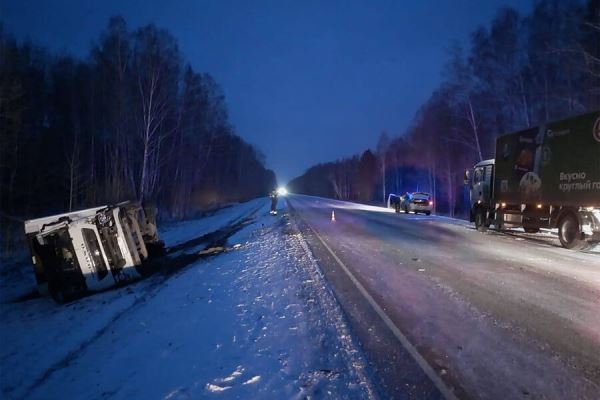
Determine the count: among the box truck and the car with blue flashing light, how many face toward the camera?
0

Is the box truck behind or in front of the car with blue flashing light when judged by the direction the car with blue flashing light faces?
behind

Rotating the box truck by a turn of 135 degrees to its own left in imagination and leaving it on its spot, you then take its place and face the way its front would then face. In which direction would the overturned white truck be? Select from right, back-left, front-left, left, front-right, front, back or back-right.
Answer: front-right

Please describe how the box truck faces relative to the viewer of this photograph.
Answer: facing away from the viewer and to the left of the viewer

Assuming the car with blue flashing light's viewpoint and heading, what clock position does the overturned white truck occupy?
The overturned white truck is roughly at 8 o'clock from the car with blue flashing light.

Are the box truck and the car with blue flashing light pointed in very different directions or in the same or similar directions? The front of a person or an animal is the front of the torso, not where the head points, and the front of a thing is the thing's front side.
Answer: same or similar directions

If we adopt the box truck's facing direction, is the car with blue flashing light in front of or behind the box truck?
in front

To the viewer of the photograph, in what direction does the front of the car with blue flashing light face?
facing away from the viewer and to the left of the viewer
